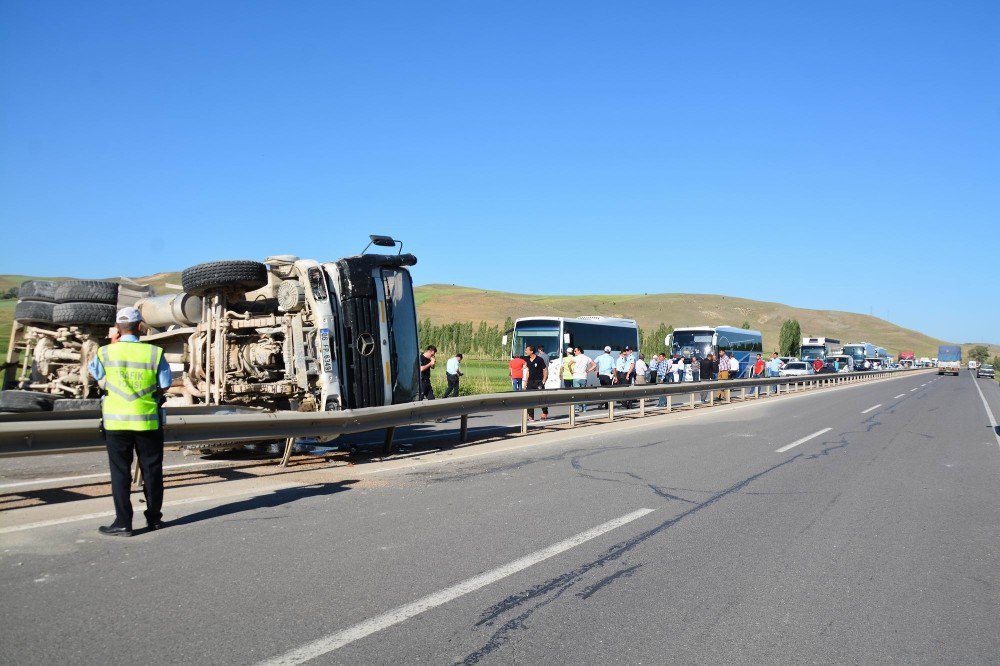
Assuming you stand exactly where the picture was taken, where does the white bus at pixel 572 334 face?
facing the viewer and to the left of the viewer

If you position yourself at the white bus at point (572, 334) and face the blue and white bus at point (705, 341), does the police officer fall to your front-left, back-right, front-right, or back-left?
back-right

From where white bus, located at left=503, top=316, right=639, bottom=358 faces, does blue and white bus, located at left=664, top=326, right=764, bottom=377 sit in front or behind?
behind

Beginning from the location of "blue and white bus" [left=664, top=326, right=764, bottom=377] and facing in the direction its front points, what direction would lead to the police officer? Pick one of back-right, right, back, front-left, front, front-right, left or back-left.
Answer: front-left

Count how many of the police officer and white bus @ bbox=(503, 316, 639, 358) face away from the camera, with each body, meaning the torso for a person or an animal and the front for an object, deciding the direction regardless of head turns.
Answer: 1

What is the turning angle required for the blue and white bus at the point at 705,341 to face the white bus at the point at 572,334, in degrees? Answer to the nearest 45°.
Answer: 0° — it already faces it

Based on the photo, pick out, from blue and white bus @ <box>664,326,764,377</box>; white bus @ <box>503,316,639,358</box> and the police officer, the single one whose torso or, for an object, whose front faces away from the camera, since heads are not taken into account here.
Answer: the police officer

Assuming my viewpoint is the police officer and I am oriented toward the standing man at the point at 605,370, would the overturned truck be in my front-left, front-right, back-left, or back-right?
front-left

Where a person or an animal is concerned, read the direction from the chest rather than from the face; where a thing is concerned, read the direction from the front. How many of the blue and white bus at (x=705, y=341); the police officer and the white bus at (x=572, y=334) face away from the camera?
1

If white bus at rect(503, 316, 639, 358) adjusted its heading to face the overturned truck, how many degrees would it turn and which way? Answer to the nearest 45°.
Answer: approximately 45° to its left

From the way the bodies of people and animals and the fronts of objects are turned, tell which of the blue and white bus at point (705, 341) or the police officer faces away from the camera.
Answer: the police officer

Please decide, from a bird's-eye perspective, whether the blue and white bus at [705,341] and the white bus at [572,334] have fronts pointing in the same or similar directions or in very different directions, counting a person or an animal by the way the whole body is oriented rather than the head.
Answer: same or similar directions

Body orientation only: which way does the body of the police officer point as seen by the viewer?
away from the camera

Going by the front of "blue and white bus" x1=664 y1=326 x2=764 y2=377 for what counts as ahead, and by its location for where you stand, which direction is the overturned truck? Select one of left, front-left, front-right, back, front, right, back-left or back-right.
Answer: front-left
